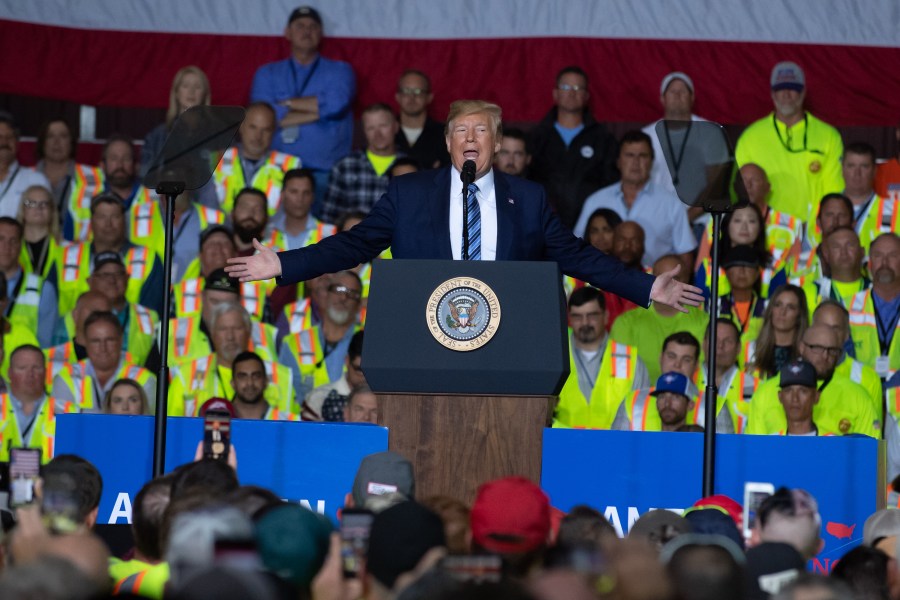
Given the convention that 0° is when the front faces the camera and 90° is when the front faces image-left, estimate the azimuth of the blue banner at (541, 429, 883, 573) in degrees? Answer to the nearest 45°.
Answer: approximately 0°

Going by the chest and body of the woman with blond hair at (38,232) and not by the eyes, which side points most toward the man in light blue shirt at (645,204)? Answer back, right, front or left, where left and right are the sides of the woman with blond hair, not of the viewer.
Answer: left

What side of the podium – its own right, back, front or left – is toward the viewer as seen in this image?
front

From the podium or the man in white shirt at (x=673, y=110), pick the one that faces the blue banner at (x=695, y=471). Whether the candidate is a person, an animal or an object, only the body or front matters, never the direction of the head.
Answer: the man in white shirt

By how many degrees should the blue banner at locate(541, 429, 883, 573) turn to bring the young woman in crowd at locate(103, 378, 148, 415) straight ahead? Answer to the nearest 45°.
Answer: approximately 135° to its right

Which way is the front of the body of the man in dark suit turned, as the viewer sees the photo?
toward the camera

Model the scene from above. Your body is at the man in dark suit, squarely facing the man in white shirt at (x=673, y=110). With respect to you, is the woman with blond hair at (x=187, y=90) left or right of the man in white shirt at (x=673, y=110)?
left

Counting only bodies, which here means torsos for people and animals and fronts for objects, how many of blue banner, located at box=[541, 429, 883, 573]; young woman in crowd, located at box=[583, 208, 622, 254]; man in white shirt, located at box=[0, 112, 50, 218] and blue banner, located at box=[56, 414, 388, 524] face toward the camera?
4

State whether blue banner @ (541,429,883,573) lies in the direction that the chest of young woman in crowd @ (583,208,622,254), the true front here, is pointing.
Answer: yes

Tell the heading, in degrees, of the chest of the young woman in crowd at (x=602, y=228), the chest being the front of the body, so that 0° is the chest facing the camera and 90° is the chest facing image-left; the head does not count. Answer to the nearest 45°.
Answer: approximately 0°
